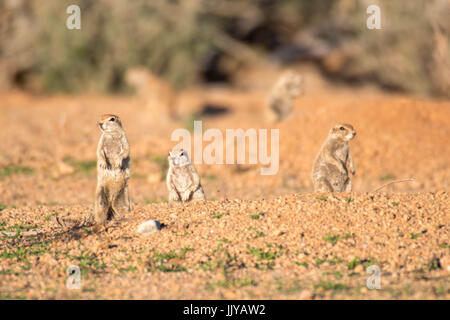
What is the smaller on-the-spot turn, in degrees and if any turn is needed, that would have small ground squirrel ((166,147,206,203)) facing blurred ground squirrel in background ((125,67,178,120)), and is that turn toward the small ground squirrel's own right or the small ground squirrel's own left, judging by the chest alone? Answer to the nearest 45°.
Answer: approximately 135° to the small ground squirrel's own right

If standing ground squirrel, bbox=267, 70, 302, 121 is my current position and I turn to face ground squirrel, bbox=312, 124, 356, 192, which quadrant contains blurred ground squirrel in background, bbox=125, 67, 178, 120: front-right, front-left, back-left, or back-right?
back-right

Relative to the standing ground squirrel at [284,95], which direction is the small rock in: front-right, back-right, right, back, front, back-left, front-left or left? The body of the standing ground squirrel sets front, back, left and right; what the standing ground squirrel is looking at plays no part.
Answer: right

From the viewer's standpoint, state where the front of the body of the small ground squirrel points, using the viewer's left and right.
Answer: facing the viewer and to the left of the viewer

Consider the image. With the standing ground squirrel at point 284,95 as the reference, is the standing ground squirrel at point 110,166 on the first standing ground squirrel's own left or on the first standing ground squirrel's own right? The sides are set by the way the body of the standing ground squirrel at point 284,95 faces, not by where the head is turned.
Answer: on the first standing ground squirrel's own right
